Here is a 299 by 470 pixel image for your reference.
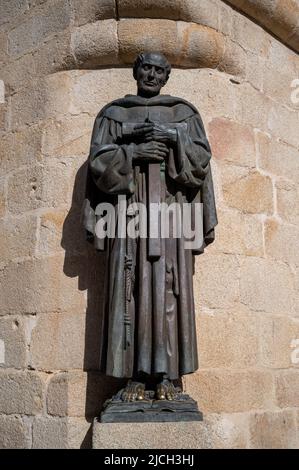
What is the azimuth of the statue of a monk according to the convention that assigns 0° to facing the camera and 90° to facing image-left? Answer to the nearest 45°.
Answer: approximately 0°
